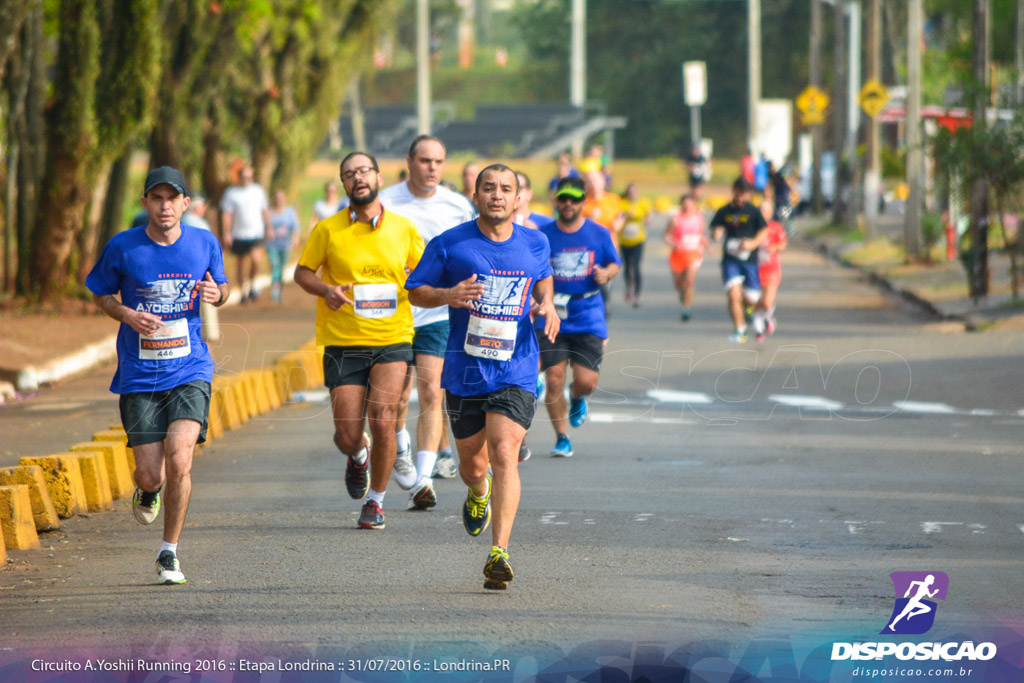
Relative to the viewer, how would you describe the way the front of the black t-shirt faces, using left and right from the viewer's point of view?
facing the viewer

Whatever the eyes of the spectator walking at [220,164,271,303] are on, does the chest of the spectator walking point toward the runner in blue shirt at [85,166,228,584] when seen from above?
yes

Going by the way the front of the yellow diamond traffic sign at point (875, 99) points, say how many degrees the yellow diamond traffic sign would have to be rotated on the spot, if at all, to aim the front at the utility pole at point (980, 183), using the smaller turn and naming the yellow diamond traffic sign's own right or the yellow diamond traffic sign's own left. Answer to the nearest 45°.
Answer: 0° — it already faces it

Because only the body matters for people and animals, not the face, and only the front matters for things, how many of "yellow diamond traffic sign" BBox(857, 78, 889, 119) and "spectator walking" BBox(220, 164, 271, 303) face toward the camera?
2

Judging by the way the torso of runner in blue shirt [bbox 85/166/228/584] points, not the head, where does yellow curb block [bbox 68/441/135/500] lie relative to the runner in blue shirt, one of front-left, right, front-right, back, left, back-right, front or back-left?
back

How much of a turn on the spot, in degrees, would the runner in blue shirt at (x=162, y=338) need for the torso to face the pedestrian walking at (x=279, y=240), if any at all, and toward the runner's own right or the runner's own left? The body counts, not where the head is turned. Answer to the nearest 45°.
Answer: approximately 180°
